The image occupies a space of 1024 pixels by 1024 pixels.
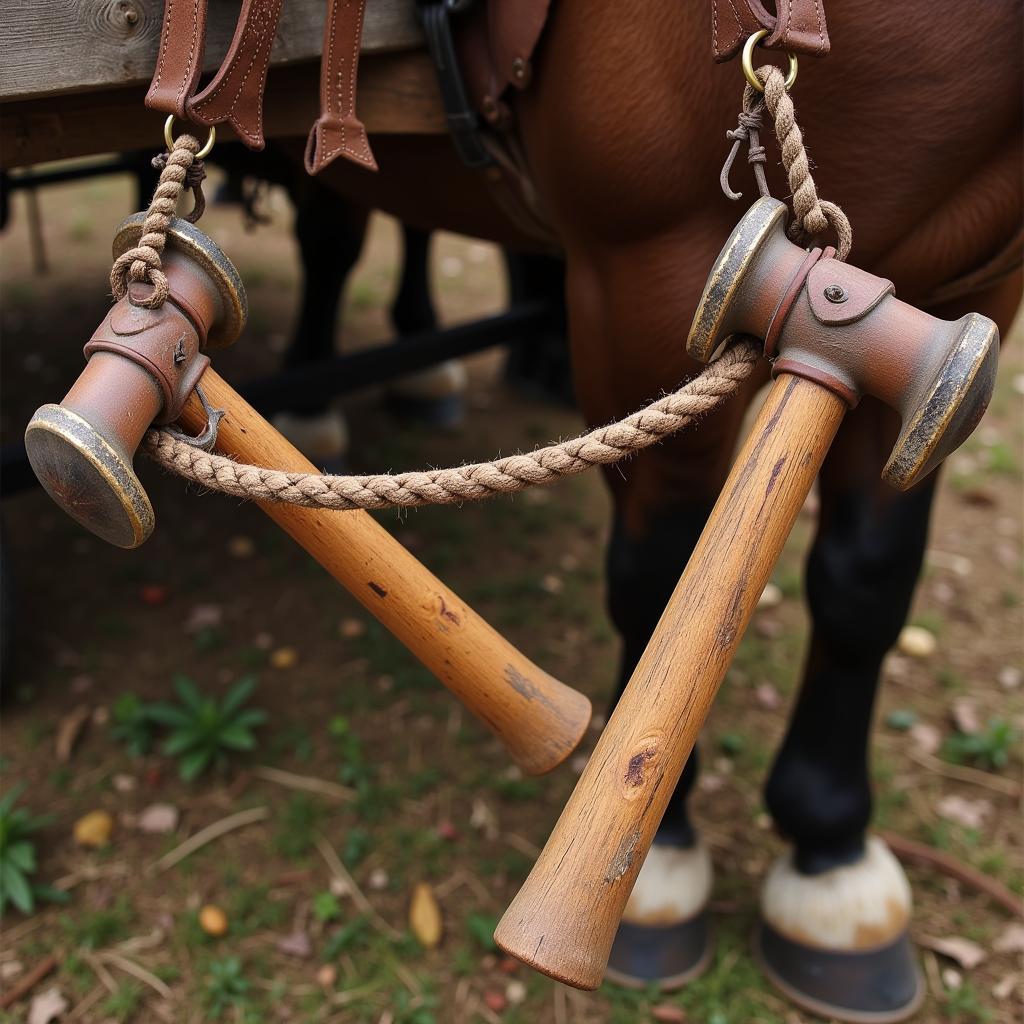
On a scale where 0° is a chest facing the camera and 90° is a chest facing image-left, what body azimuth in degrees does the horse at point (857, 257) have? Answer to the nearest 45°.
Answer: approximately 315°

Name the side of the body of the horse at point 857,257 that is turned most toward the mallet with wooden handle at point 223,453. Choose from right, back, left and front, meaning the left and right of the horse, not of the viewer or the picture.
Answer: right
